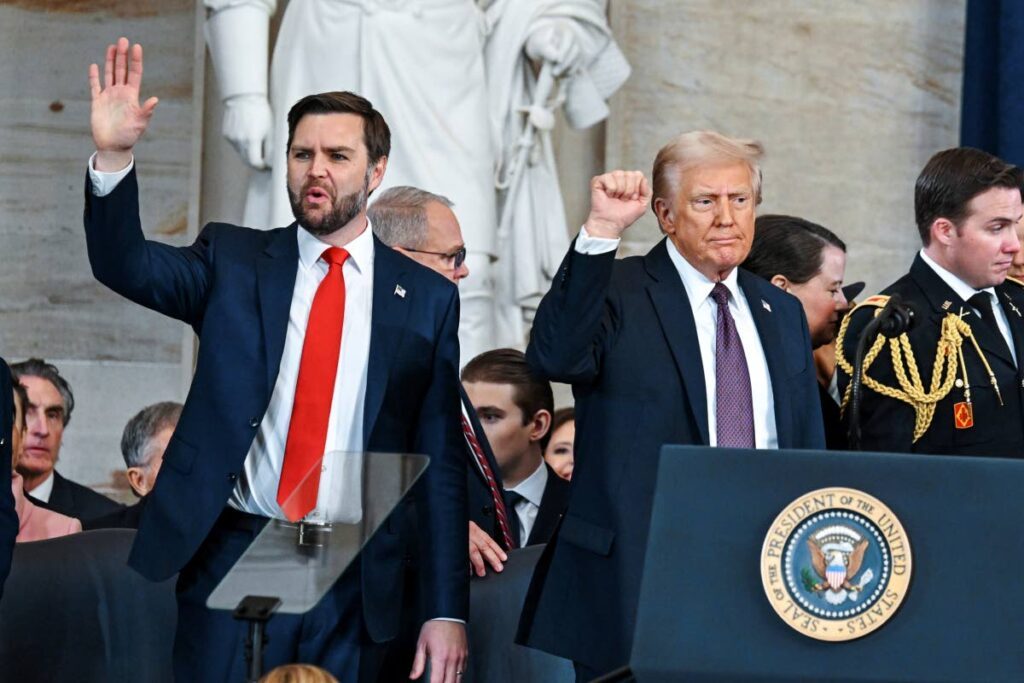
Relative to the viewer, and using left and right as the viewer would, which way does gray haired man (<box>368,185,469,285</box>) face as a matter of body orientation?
facing to the right of the viewer

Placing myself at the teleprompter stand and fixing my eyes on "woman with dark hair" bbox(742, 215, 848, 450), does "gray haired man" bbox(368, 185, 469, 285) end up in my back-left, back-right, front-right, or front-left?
front-left

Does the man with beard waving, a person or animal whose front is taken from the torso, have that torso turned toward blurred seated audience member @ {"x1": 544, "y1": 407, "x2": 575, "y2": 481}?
no

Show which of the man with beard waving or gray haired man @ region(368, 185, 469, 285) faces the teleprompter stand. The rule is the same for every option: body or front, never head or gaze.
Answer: the man with beard waving

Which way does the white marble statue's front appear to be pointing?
toward the camera

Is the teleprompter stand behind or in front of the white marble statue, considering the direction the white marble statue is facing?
in front

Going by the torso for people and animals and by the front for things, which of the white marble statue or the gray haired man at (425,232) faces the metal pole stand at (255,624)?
the white marble statue

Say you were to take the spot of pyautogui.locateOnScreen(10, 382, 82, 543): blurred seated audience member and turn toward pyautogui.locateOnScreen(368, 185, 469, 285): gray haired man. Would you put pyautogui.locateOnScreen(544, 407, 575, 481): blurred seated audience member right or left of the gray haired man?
left

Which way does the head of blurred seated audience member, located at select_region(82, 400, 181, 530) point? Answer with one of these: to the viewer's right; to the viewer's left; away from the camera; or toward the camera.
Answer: to the viewer's right
